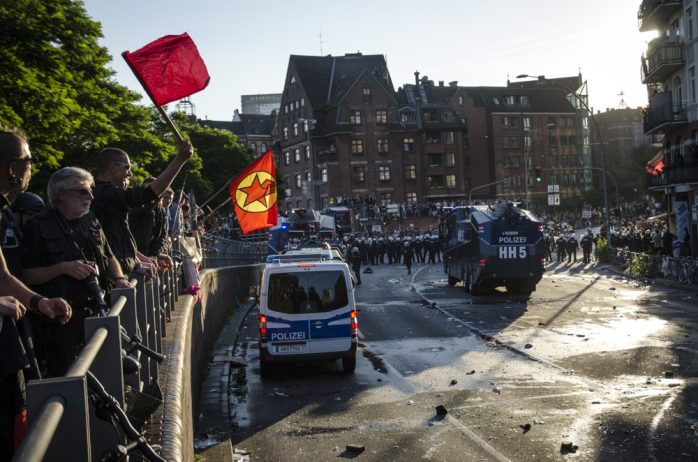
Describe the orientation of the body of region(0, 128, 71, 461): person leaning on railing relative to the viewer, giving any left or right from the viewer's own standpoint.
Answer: facing to the right of the viewer

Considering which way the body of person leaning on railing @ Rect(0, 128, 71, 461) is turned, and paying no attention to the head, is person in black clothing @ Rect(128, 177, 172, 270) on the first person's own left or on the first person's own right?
on the first person's own left

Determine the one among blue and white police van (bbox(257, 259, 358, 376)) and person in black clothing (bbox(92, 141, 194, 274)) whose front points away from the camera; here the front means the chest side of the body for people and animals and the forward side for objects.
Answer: the blue and white police van

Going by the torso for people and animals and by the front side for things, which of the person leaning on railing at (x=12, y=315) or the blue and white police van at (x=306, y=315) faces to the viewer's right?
the person leaning on railing

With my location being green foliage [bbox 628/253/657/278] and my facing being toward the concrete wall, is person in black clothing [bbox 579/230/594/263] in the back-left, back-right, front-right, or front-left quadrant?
back-right

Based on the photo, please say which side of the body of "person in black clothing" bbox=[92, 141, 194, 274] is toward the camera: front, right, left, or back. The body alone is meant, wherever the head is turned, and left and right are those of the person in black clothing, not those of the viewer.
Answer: right

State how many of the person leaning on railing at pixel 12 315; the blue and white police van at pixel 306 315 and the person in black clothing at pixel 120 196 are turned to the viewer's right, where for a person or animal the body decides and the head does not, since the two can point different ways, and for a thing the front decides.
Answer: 2

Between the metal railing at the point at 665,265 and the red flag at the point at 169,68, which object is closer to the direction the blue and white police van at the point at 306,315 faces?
the metal railing

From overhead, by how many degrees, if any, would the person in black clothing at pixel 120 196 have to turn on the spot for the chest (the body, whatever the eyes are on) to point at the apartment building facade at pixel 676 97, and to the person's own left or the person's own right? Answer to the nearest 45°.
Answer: approximately 45° to the person's own left

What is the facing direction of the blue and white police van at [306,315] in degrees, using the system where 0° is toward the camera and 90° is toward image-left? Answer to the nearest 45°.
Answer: approximately 180°

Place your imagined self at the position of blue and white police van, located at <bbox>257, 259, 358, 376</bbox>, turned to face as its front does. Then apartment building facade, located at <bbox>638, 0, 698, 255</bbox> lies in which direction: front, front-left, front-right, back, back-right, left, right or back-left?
front-right

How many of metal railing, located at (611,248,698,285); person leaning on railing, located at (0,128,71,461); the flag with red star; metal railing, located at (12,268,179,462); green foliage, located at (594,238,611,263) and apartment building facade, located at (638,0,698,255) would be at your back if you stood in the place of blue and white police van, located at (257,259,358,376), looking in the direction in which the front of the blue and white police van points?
2

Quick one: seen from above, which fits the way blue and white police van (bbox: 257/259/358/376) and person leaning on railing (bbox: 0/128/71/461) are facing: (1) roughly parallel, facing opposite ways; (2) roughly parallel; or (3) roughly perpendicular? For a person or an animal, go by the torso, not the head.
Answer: roughly perpendicular
